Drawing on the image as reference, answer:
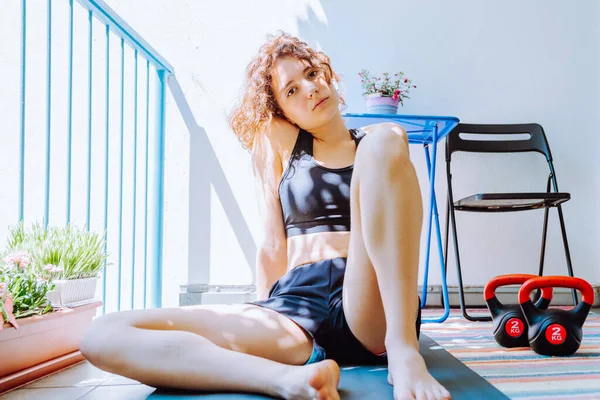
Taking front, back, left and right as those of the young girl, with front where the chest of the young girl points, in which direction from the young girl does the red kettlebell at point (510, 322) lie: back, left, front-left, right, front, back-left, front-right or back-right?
back-left

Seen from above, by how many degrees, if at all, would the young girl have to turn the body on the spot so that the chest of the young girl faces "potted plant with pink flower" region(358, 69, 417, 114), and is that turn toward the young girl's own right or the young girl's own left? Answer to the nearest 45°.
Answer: approximately 180°

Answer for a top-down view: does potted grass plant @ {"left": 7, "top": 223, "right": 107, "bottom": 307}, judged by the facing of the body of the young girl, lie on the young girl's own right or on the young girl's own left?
on the young girl's own right

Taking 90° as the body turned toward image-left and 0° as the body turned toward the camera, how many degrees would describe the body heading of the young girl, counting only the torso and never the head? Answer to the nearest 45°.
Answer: approximately 0°

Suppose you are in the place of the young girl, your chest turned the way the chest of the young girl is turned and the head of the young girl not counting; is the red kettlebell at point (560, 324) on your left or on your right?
on your left

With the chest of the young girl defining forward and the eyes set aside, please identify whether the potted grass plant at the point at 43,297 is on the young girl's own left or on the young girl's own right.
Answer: on the young girl's own right

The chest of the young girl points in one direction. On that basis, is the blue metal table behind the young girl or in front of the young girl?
behind

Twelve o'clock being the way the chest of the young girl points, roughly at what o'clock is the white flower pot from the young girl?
The white flower pot is roughly at 4 o'clock from the young girl.
